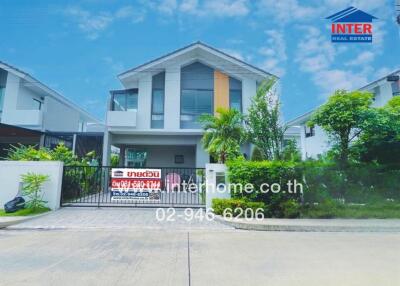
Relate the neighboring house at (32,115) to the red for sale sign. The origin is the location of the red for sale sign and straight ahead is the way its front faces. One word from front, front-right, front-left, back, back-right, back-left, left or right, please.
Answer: back-right

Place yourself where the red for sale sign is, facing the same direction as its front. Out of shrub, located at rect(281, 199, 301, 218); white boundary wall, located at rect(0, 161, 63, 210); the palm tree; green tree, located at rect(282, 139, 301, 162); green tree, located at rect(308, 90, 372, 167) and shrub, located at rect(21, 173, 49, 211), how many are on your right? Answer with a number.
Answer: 2

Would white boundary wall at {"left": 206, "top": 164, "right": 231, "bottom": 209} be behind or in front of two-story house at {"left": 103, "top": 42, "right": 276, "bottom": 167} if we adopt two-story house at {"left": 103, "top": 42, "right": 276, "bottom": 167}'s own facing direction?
in front

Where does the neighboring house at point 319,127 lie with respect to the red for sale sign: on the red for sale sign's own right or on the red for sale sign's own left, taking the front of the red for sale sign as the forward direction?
on the red for sale sign's own left

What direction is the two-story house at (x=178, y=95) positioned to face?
toward the camera

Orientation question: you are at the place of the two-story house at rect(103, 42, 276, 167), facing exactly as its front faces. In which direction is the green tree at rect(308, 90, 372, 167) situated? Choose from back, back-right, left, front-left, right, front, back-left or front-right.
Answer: front-left

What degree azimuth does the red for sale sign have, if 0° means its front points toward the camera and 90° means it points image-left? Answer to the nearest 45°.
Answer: approximately 0°

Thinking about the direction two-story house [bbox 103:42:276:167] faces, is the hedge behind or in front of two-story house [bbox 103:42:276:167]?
in front

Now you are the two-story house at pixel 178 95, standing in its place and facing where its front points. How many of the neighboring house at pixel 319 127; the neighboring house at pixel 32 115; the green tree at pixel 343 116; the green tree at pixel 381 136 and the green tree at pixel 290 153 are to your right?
1

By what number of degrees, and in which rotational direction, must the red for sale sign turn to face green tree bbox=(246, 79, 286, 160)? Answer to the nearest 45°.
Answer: approximately 90° to its left

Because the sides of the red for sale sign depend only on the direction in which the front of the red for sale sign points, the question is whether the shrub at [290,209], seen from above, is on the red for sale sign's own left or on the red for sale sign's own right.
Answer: on the red for sale sign's own left

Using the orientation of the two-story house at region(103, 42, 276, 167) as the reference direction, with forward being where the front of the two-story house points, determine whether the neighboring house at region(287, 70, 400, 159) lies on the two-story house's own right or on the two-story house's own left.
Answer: on the two-story house's own left

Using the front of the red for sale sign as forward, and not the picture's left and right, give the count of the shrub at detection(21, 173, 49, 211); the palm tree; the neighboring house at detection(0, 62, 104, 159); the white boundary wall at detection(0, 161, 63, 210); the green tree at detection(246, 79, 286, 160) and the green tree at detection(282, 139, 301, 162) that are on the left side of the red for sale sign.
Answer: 3

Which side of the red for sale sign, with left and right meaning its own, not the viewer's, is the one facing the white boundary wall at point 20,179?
right

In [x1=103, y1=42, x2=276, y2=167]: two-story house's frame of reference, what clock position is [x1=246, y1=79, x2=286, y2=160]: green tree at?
The green tree is roughly at 11 o'clock from the two-story house.

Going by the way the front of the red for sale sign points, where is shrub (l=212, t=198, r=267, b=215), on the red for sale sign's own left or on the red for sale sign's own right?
on the red for sale sign's own left

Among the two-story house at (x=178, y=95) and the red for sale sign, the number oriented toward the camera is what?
2
